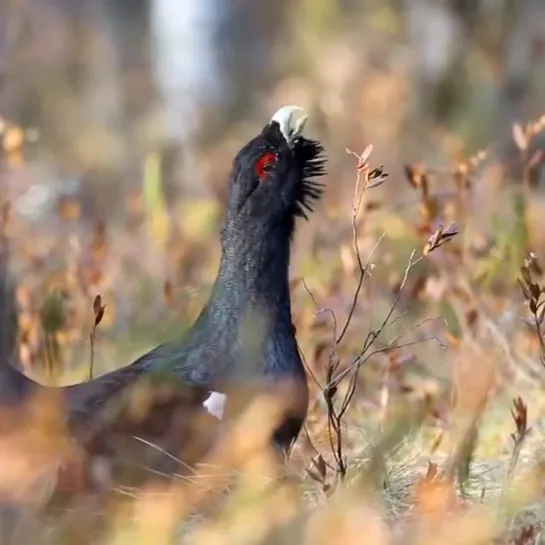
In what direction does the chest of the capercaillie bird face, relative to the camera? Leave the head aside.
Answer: to the viewer's right
